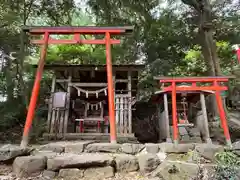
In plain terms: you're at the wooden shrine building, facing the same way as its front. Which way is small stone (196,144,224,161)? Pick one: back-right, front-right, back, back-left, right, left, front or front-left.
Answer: front-left

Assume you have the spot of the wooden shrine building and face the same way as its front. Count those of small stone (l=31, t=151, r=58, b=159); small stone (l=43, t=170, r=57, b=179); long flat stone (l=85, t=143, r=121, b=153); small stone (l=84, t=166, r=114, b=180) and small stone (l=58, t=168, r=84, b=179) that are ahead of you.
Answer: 5

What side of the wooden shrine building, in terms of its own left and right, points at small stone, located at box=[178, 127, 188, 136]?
left

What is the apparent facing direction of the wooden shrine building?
toward the camera

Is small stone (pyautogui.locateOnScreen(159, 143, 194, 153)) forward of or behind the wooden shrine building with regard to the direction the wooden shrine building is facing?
forward

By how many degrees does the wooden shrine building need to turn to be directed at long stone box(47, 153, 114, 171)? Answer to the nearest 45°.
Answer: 0° — it already faces it

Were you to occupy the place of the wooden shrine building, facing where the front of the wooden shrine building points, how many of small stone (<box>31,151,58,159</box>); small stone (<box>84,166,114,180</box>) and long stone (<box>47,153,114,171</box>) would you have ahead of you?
3

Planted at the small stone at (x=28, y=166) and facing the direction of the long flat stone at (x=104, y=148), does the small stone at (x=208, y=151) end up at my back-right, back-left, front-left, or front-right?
front-right

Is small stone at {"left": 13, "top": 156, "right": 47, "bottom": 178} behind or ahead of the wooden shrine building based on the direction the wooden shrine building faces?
ahead

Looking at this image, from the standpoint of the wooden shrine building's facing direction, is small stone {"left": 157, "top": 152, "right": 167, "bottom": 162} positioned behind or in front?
in front

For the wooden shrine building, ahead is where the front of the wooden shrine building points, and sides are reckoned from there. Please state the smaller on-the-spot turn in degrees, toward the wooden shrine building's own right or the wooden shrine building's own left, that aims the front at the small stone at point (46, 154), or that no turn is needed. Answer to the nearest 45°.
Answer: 0° — it already faces it

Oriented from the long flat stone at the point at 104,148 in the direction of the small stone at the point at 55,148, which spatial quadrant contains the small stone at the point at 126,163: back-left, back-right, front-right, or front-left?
back-left

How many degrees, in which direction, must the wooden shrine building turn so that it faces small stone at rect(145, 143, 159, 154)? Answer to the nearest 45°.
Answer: approximately 45° to its left

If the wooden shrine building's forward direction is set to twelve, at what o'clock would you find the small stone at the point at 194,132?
The small stone is roughly at 9 o'clock from the wooden shrine building.

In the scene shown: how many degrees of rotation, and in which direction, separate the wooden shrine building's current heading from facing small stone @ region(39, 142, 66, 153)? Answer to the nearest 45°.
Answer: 0° — it already faces it

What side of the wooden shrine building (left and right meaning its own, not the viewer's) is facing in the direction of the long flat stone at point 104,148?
front
